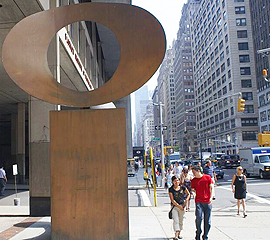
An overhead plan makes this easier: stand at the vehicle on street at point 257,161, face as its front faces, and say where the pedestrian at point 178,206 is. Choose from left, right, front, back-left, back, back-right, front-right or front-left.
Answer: front-right

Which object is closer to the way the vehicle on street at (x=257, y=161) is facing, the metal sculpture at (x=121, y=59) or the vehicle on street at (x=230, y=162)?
the metal sculpture

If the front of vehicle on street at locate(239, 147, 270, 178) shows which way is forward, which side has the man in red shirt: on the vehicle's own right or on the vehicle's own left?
on the vehicle's own right

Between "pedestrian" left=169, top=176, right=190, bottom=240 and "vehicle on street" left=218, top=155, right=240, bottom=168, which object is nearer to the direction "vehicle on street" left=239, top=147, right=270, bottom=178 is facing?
the pedestrian
